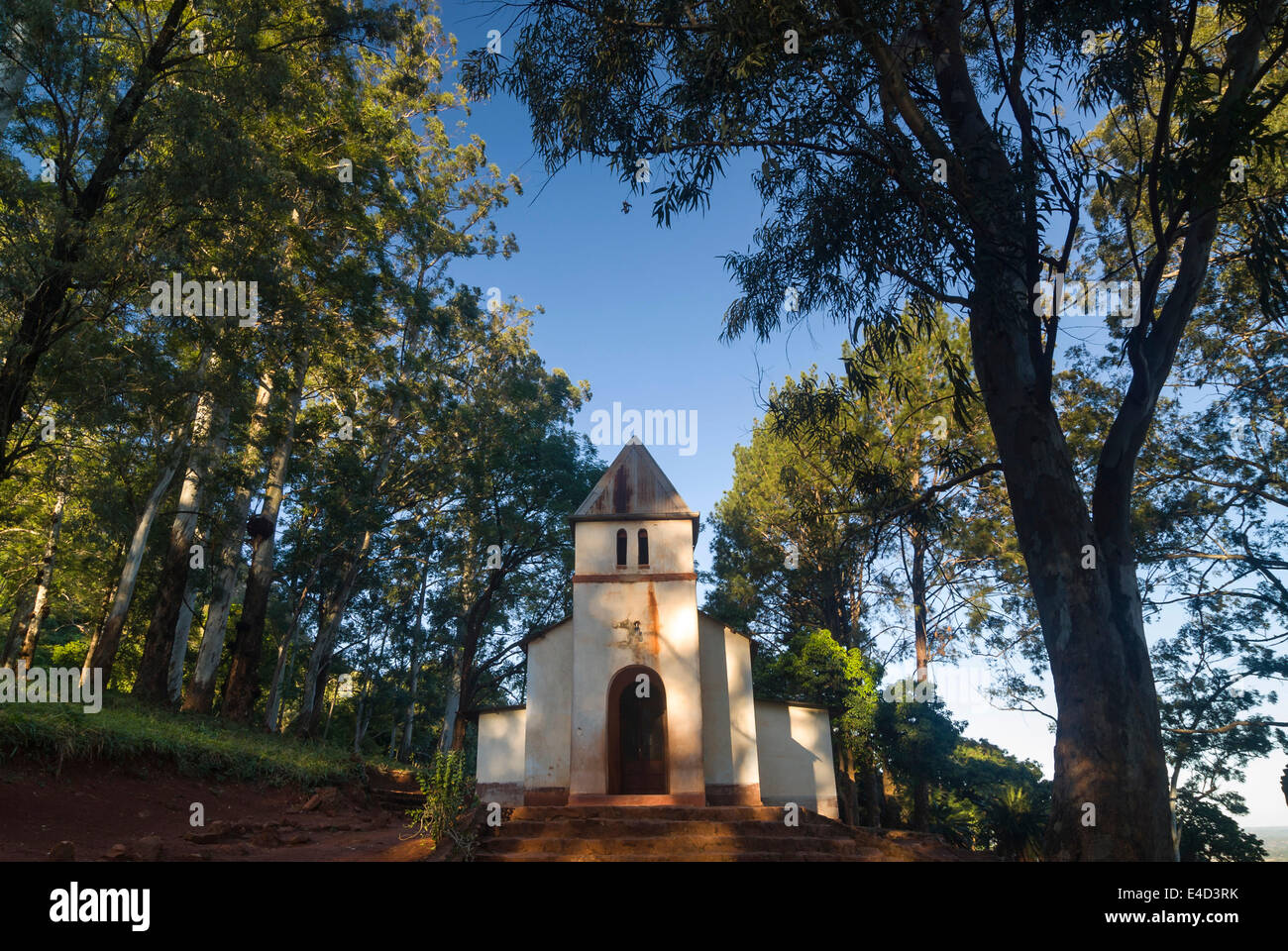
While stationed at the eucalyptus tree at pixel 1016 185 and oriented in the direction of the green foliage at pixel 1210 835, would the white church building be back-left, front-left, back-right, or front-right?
front-left

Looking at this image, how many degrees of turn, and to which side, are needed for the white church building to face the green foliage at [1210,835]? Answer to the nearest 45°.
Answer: approximately 135° to its left

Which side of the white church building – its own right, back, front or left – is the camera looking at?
front

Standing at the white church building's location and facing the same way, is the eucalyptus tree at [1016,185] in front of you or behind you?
in front

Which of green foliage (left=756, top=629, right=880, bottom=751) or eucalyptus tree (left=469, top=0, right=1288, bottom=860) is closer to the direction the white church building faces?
the eucalyptus tree

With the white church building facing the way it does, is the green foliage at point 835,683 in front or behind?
behind
